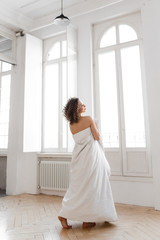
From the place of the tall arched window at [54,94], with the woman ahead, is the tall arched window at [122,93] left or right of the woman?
left

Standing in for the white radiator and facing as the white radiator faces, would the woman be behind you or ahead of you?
ahead

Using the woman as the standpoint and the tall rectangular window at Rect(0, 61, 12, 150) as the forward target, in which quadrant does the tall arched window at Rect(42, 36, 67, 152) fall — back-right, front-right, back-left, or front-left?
front-right

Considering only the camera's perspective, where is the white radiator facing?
facing the viewer

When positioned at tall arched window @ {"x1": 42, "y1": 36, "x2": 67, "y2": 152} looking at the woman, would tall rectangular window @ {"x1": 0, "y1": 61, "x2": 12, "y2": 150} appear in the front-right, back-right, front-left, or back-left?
back-right
